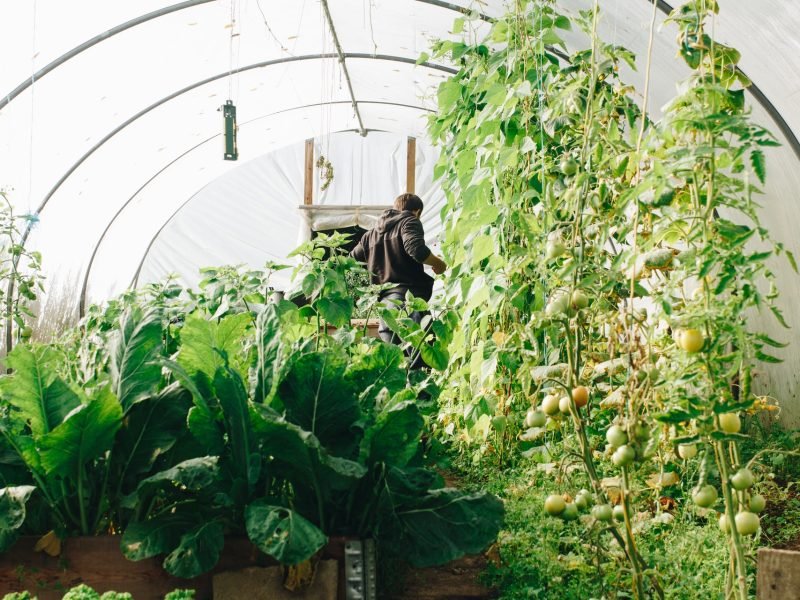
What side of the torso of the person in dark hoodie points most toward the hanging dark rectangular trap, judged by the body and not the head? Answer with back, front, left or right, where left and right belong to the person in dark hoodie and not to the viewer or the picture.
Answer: back

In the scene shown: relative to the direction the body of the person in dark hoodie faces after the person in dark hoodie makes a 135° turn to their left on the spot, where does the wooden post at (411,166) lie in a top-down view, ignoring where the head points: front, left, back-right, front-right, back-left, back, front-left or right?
right

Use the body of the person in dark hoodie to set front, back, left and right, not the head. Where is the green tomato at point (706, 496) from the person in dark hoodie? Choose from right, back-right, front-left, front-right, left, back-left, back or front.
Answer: back-right

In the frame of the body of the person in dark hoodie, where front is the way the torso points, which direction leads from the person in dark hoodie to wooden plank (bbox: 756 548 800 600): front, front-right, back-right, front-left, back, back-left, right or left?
back-right

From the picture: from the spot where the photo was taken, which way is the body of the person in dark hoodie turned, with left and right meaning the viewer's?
facing away from the viewer and to the right of the viewer

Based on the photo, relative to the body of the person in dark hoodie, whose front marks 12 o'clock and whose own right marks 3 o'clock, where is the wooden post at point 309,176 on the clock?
The wooden post is roughly at 10 o'clock from the person in dark hoodie.

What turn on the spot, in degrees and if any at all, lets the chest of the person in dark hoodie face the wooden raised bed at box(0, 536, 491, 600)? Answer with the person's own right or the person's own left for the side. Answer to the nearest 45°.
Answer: approximately 135° to the person's own right

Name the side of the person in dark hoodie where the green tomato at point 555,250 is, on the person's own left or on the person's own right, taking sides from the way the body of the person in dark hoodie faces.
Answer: on the person's own right

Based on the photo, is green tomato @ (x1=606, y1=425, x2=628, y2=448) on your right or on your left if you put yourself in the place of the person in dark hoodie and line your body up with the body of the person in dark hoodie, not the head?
on your right
